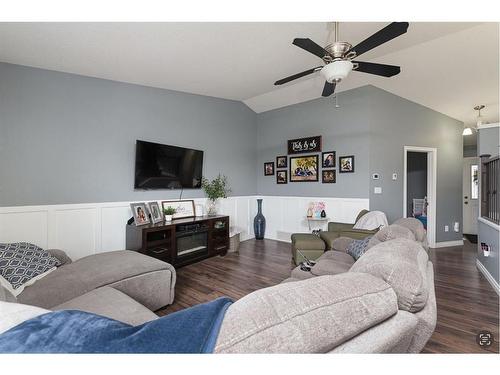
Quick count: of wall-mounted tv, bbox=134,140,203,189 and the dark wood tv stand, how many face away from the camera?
0

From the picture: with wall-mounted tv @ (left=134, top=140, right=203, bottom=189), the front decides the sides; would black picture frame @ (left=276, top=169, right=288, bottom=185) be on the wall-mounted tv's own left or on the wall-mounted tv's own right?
on the wall-mounted tv's own left

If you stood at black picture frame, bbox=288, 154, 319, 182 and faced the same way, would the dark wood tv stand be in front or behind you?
in front

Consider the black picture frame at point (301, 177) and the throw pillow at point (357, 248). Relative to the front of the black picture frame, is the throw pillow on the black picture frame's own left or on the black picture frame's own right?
on the black picture frame's own left

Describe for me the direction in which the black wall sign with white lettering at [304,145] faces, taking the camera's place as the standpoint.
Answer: facing the viewer and to the left of the viewer

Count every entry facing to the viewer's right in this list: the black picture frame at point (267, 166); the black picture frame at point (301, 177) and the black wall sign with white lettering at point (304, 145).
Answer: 0

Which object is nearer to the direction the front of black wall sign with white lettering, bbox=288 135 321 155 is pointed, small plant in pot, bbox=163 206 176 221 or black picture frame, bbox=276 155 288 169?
the small plant in pot

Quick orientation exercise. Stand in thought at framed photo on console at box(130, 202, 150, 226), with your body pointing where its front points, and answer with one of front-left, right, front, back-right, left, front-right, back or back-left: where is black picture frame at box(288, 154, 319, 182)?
front-left

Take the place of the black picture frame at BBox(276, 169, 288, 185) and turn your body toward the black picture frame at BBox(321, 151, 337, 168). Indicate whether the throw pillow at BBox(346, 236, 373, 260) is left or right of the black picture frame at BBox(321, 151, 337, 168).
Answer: right

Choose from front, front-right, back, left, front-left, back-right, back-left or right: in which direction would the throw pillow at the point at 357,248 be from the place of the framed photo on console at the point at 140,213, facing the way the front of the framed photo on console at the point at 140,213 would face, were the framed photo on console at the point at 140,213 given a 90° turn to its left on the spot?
right

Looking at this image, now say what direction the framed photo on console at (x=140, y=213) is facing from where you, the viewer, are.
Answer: facing the viewer and to the right of the viewer

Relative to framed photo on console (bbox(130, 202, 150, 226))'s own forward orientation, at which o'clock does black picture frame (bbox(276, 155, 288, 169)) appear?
The black picture frame is roughly at 10 o'clock from the framed photo on console.

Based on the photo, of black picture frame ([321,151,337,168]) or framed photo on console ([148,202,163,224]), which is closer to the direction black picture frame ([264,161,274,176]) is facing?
the framed photo on console

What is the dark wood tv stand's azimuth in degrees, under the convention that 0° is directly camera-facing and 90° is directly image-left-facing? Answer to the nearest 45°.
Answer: approximately 315°

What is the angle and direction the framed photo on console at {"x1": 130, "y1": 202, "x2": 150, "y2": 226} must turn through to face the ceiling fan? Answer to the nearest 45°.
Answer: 0° — it already faces it

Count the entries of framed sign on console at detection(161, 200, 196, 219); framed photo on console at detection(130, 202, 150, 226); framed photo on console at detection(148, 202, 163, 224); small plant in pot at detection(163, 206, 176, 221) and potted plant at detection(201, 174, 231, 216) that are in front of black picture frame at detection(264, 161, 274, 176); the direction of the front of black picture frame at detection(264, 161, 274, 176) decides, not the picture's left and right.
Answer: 5

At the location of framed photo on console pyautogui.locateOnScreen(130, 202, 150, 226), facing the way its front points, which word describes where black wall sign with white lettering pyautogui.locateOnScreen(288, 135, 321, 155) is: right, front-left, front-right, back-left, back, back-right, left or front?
front-left

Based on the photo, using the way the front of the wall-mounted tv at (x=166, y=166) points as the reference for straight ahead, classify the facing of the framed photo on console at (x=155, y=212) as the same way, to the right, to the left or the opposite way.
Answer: the same way
